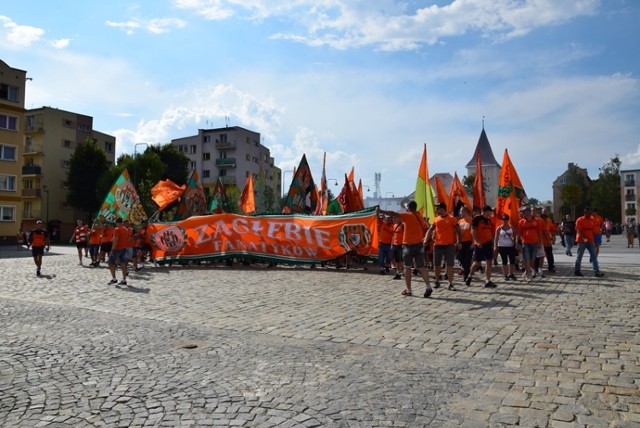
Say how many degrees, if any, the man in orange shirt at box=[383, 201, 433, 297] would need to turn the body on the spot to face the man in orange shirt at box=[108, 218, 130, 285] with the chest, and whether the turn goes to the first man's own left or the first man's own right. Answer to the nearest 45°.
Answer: approximately 45° to the first man's own left

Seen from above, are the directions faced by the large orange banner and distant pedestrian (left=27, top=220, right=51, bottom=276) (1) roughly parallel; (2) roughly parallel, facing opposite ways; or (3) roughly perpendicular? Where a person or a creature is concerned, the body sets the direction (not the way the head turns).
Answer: roughly parallel

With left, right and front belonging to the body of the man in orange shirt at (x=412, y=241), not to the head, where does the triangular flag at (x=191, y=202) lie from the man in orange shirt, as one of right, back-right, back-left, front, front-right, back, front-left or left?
front

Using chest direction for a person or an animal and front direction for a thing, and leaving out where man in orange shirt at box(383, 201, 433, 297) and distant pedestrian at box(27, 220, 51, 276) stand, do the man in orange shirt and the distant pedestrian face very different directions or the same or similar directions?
very different directions

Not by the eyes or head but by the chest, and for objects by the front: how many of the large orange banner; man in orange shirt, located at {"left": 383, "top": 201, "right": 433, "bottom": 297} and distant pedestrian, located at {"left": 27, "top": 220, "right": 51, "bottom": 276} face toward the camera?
2

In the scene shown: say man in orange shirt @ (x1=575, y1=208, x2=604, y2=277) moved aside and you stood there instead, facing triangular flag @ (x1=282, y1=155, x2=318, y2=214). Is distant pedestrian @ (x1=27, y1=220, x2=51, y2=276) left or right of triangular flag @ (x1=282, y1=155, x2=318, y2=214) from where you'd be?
left

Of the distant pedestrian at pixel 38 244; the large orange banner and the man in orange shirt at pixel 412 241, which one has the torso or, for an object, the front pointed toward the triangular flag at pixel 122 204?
the man in orange shirt

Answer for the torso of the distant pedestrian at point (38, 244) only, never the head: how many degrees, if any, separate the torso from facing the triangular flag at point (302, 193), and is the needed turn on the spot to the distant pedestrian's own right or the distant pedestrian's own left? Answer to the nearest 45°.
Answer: approximately 90° to the distant pedestrian's own left

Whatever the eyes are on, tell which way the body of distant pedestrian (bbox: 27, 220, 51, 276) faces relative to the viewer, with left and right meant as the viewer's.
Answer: facing the viewer

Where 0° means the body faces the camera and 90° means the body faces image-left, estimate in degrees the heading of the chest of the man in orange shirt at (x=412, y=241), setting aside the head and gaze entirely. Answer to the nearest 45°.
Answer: approximately 135°

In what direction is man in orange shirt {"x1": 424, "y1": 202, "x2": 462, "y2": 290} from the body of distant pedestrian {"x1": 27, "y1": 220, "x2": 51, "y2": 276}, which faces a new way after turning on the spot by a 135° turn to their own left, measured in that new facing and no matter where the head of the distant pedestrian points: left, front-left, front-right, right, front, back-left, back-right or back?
right

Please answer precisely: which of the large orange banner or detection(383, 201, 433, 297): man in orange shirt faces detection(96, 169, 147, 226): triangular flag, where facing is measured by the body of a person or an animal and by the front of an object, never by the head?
the man in orange shirt

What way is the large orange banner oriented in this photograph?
toward the camera

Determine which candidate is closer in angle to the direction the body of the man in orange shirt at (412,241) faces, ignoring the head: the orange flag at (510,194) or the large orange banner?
the large orange banner

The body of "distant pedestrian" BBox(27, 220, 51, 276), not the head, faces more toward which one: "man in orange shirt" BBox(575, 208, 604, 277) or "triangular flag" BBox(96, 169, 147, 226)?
the man in orange shirt

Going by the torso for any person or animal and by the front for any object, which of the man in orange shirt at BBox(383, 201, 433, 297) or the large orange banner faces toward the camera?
the large orange banner
